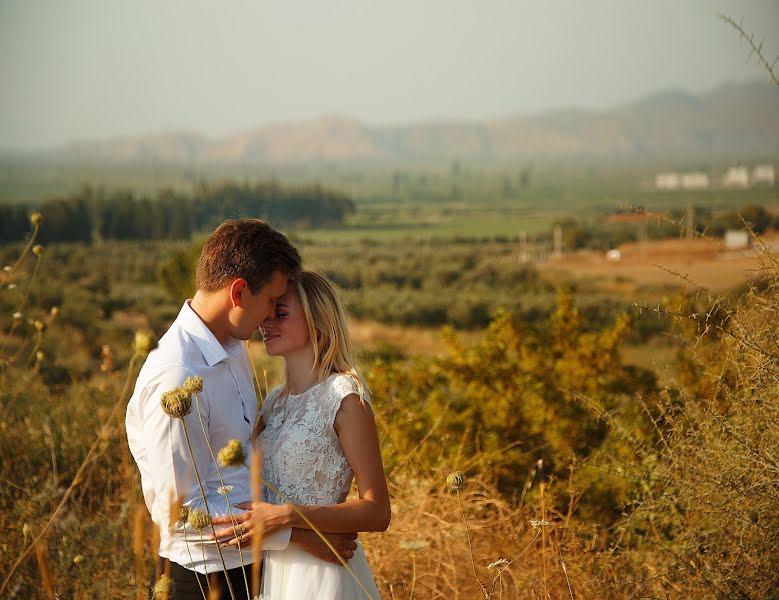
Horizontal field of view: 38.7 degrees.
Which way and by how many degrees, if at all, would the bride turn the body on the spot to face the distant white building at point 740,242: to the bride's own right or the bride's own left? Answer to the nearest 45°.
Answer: approximately 180°

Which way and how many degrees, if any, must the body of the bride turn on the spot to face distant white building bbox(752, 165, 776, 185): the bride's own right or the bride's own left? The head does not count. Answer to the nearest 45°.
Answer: approximately 180°

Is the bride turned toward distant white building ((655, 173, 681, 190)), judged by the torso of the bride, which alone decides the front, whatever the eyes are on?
no

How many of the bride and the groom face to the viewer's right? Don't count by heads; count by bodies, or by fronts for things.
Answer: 1

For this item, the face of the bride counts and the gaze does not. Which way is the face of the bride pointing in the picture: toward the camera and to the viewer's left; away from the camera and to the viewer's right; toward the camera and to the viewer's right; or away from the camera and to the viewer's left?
toward the camera and to the viewer's left

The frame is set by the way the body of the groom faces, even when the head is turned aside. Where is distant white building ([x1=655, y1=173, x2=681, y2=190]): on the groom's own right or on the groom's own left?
on the groom's own left

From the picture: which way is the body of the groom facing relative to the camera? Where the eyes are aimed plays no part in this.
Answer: to the viewer's right

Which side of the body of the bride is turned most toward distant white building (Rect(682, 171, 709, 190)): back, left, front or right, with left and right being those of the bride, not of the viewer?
back

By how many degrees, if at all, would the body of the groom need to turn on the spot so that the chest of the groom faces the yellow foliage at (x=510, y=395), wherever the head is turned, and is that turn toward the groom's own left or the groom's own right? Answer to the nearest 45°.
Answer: approximately 45° to the groom's own left

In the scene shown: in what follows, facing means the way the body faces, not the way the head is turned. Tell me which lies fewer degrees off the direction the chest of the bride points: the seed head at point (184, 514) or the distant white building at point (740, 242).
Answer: the seed head

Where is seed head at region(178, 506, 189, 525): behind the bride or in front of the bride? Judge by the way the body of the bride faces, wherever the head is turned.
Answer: in front

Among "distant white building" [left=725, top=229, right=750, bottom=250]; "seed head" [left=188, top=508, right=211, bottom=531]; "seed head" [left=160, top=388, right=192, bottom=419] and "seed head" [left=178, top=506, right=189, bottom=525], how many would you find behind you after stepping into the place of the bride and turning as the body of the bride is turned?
1

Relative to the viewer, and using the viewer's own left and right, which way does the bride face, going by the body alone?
facing the viewer and to the left of the viewer

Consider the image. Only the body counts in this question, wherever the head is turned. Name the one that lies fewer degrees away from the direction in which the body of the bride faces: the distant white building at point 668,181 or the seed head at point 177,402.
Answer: the seed head

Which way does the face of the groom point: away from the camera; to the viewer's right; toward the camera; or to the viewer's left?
to the viewer's right

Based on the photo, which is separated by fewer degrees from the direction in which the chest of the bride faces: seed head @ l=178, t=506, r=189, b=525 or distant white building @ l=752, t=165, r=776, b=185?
the seed head
